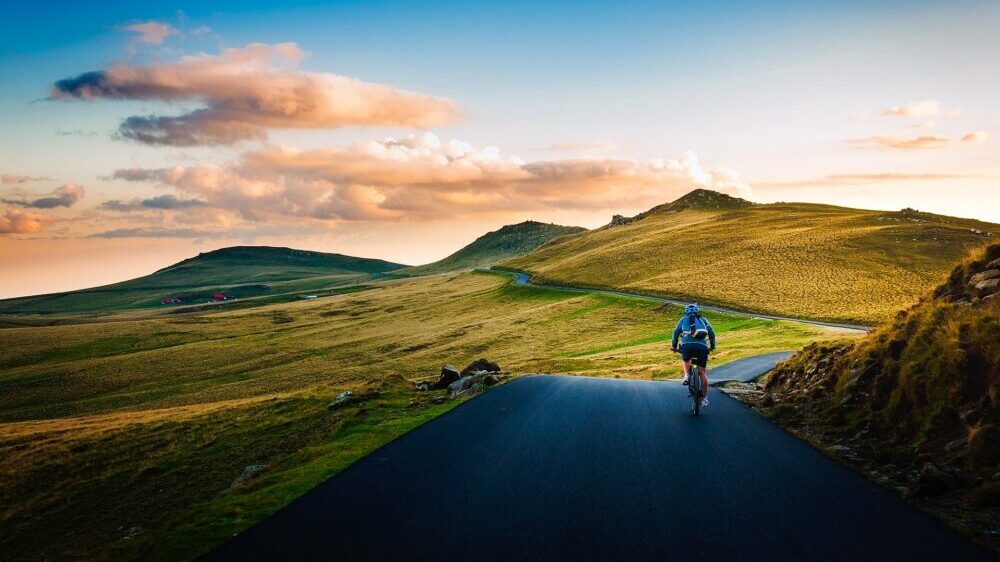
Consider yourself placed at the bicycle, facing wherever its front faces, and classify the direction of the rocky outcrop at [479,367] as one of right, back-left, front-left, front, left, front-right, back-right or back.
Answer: front-left

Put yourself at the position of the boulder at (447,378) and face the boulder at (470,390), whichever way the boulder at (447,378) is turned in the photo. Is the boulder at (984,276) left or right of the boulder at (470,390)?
left

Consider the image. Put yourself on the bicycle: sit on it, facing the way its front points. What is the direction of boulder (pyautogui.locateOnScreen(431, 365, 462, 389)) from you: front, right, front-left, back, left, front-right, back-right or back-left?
front-left

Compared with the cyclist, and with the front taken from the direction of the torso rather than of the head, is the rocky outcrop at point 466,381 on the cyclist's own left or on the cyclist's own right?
on the cyclist's own left

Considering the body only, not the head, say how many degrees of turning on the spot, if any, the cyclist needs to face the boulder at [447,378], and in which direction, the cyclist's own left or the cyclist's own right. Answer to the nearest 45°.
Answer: approximately 45° to the cyclist's own left

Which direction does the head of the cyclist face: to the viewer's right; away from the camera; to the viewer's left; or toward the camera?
away from the camera

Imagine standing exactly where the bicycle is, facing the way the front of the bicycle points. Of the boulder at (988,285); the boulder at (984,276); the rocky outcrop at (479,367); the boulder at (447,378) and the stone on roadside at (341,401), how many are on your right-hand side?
2

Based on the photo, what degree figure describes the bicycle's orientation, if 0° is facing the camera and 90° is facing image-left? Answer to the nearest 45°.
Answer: approximately 180°

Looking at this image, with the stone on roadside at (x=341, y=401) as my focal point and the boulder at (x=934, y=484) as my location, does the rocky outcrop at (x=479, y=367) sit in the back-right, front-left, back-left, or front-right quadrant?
front-right

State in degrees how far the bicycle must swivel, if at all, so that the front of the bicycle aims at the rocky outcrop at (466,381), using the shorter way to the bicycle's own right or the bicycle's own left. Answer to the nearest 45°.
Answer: approximately 45° to the bicycle's own left

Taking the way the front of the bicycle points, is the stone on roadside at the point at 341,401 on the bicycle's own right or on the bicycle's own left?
on the bicycle's own left

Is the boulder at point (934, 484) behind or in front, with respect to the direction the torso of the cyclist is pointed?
behind

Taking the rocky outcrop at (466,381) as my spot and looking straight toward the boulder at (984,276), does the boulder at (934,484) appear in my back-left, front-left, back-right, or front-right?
front-right

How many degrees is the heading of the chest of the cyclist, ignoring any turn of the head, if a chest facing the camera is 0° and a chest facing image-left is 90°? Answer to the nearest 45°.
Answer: approximately 180°
